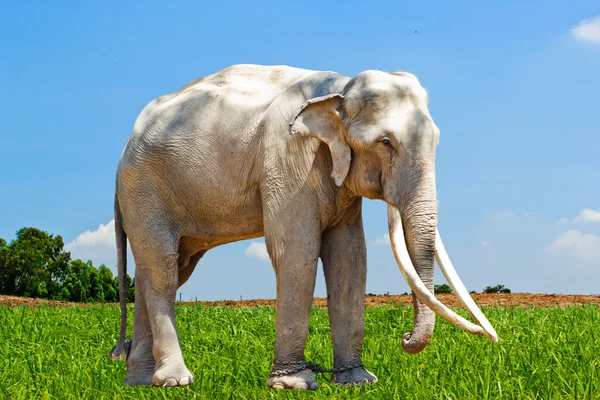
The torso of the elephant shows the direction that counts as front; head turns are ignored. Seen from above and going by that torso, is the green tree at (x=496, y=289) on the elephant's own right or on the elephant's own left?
on the elephant's own left

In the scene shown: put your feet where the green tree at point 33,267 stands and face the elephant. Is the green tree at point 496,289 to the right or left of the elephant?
left

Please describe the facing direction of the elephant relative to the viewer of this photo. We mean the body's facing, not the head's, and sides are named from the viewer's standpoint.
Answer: facing the viewer and to the right of the viewer
